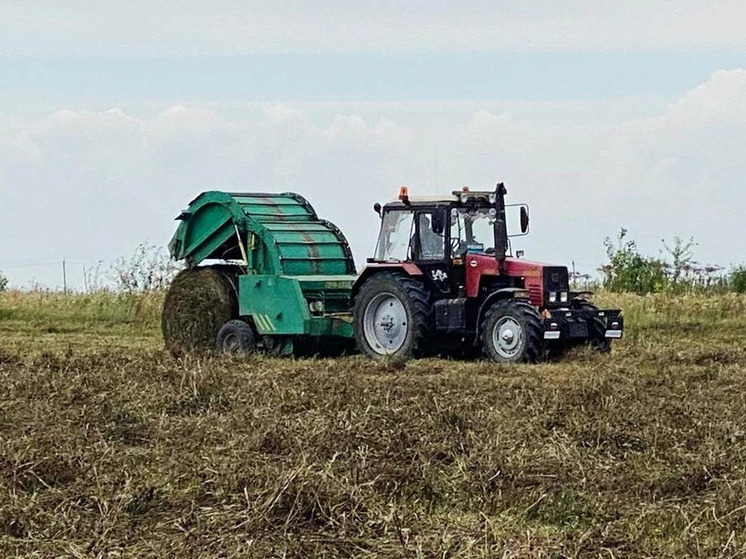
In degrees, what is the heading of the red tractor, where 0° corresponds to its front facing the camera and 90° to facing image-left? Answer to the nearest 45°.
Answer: approximately 315°

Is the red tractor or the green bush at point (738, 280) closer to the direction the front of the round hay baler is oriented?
the red tractor

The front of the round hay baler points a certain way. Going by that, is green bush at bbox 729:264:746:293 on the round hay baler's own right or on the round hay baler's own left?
on the round hay baler's own left

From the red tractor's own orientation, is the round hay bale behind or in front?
behind

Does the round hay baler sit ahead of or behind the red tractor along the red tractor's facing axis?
behind

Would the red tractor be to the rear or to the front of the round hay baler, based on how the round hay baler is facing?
to the front
